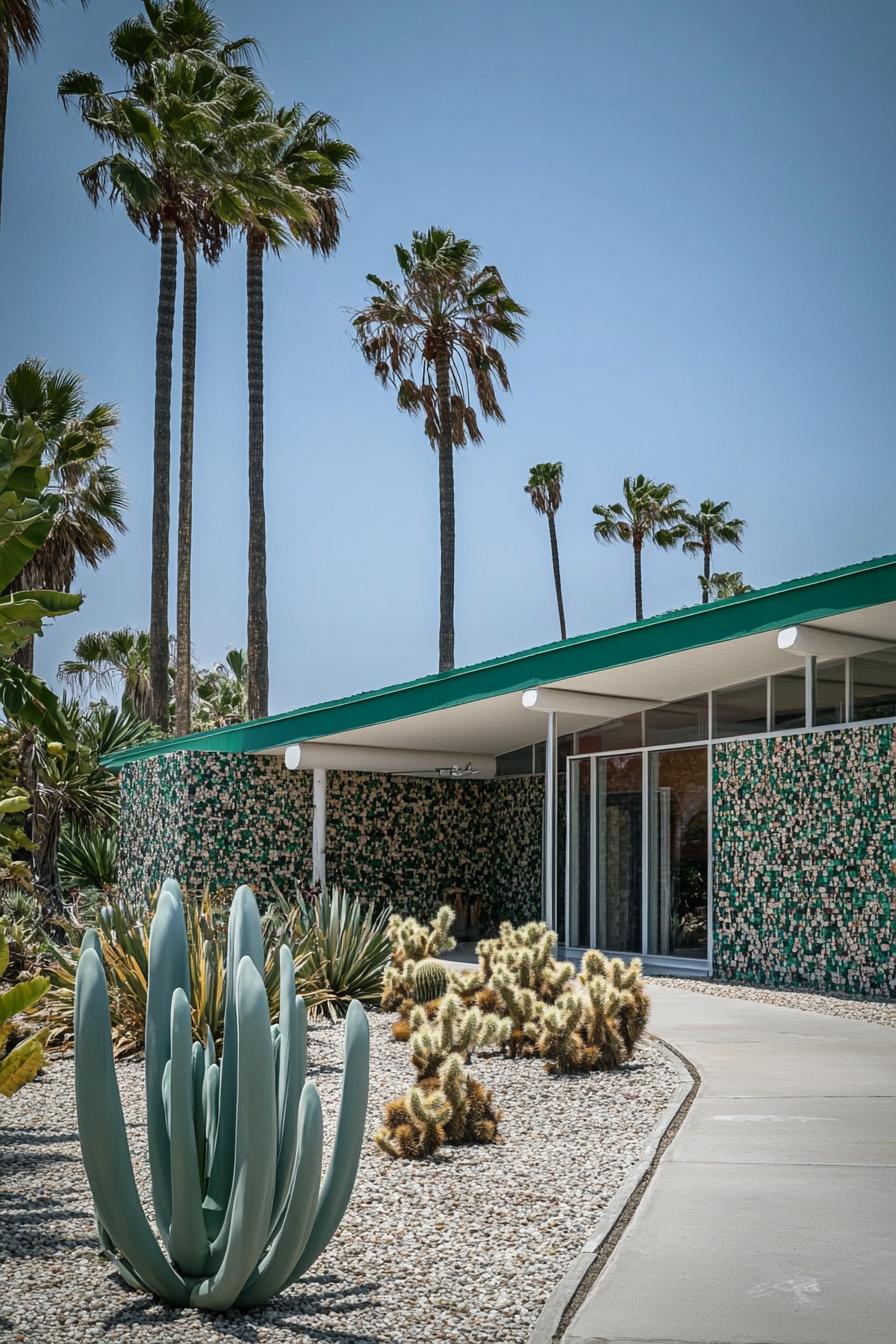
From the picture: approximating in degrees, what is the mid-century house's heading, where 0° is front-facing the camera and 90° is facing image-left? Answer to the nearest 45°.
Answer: approximately 45°

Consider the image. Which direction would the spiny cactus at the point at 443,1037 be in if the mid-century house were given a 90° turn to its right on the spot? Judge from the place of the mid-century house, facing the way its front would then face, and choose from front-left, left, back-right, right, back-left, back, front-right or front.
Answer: back-left

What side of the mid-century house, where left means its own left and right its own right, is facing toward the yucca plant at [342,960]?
front

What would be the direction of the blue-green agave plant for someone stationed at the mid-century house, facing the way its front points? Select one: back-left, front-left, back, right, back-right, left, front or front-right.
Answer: front-left

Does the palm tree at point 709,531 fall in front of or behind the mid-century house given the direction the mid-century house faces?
behind

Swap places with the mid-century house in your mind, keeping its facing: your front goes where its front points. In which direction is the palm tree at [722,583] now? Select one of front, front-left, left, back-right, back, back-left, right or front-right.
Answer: back-right

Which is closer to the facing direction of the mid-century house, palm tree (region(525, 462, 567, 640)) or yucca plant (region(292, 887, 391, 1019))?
the yucca plant
